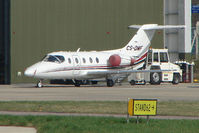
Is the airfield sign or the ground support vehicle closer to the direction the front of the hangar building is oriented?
the airfield sign

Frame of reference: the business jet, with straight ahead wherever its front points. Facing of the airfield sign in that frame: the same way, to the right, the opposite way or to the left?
to the left

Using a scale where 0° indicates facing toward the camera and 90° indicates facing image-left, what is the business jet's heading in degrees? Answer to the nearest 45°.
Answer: approximately 45°

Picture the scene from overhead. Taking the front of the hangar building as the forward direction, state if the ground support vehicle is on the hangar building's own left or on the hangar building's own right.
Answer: on the hangar building's own left

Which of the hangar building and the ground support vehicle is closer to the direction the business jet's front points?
the hangar building

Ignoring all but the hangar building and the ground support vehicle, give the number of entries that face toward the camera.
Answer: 1

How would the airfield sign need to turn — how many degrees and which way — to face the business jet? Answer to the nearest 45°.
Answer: approximately 135° to its left
